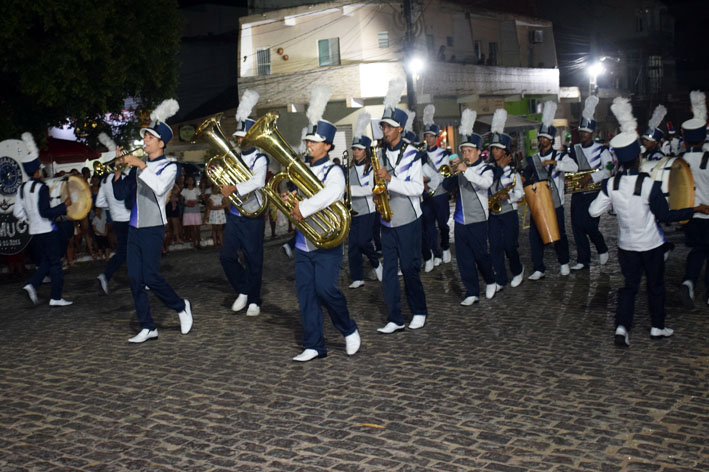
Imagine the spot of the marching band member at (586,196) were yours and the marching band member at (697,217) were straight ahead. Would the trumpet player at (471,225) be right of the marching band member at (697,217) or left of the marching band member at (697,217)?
right

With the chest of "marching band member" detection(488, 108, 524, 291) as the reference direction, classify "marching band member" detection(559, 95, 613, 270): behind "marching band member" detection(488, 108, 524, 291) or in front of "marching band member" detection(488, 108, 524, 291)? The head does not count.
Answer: behind

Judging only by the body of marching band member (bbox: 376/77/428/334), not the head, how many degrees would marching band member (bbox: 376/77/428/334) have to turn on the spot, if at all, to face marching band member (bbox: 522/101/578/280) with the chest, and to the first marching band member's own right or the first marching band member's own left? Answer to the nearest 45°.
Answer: approximately 180°

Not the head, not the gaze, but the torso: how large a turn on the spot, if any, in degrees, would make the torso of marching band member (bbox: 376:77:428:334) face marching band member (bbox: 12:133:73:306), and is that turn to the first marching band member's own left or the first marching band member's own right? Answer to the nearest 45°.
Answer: approximately 90° to the first marching band member's own right

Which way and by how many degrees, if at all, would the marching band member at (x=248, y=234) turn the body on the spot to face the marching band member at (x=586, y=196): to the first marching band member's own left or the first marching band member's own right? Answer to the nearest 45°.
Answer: approximately 135° to the first marching band member's own left

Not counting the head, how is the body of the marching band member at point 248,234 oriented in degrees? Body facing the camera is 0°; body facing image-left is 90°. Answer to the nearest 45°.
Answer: approximately 45°

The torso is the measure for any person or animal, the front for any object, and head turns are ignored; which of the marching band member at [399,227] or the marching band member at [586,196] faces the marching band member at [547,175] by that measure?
the marching band member at [586,196]

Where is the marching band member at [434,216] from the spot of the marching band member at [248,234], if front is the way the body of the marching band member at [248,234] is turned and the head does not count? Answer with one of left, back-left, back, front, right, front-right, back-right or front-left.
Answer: back

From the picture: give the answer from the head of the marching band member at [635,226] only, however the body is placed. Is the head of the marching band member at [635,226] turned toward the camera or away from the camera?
away from the camera
